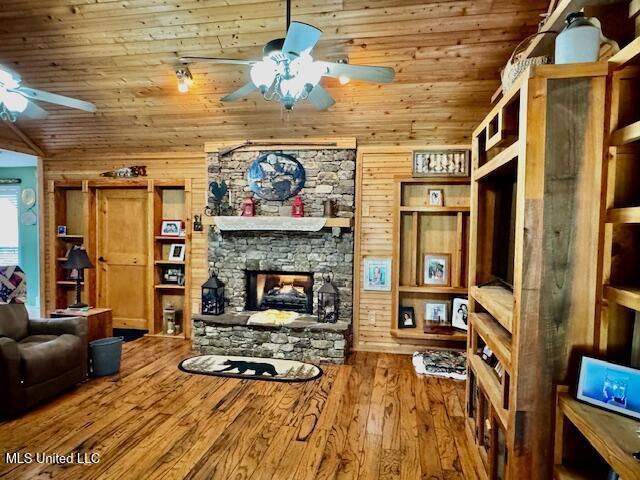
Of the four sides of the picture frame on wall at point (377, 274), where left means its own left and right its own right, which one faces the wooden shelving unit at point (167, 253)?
right

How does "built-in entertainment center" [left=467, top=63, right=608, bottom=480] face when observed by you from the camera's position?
facing to the left of the viewer

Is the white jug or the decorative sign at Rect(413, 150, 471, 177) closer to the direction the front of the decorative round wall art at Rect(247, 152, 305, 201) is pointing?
the white jug

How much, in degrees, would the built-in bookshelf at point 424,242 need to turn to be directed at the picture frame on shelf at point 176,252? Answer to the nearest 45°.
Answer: approximately 90° to its right

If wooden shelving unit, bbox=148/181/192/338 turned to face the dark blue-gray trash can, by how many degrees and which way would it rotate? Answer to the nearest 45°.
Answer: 0° — it already faces it

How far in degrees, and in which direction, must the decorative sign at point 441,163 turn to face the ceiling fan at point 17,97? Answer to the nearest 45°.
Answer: approximately 45° to its right

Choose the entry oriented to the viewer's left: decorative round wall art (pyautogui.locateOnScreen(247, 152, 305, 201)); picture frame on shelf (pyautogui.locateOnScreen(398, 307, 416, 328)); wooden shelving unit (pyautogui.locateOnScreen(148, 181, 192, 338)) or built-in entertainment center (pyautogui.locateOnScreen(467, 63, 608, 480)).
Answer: the built-in entertainment center
